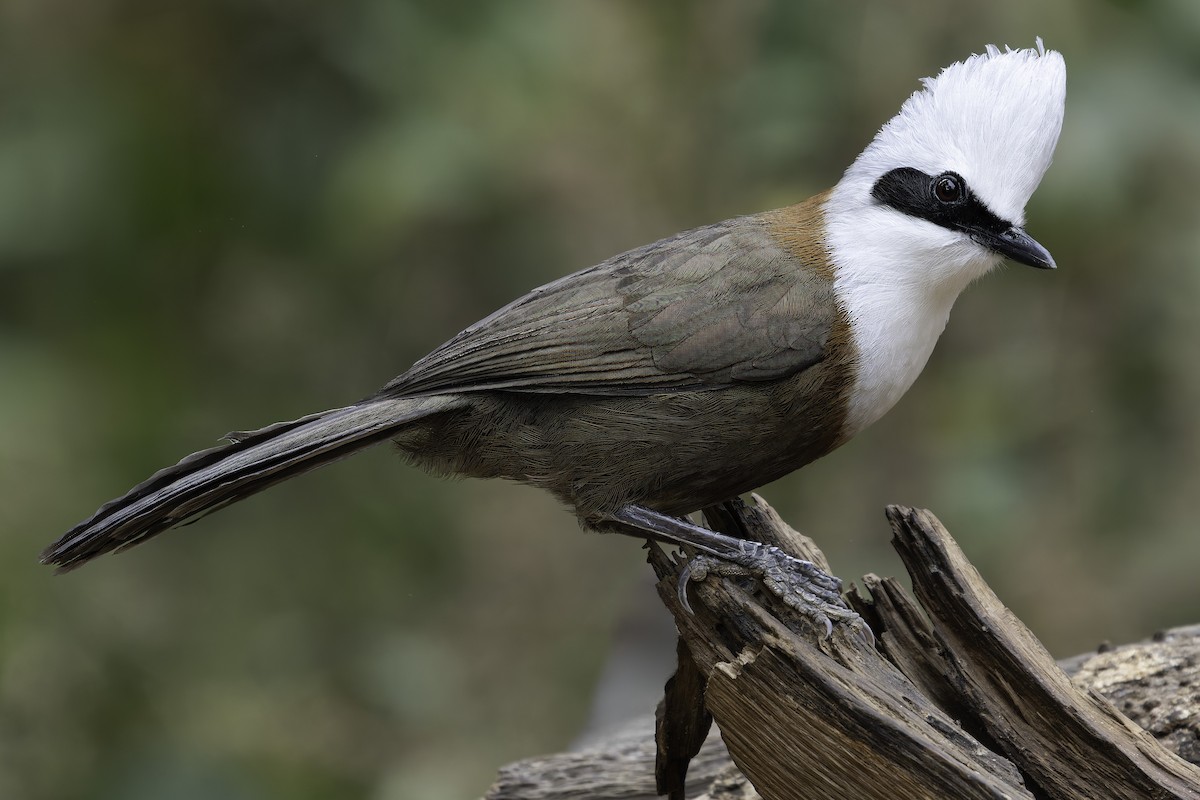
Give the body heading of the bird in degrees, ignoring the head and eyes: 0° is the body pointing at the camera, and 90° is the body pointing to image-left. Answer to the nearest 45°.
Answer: approximately 270°
